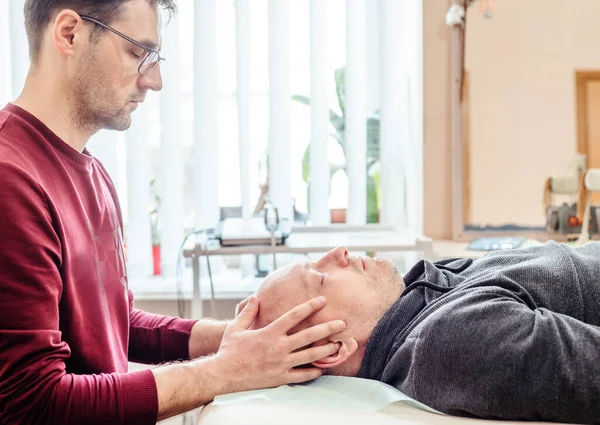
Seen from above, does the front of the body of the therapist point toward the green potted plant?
no

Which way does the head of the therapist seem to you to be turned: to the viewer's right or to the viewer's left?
to the viewer's right

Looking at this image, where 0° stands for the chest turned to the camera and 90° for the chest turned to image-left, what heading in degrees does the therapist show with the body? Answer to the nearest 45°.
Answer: approximately 270°

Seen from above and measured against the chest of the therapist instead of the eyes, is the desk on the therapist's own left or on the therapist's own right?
on the therapist's own left

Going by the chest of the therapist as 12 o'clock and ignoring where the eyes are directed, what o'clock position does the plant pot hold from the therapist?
The plant pot is roughly at 10 o'clock from the therapist.

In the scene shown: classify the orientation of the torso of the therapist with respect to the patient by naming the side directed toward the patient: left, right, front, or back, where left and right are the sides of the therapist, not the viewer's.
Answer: front

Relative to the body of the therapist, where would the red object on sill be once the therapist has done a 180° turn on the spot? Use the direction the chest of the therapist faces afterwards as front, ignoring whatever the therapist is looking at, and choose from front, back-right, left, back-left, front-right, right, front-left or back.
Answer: right

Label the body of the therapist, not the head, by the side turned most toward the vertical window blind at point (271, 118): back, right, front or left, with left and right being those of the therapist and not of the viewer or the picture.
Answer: left

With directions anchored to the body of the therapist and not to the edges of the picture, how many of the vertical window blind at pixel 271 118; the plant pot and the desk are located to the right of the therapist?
0
